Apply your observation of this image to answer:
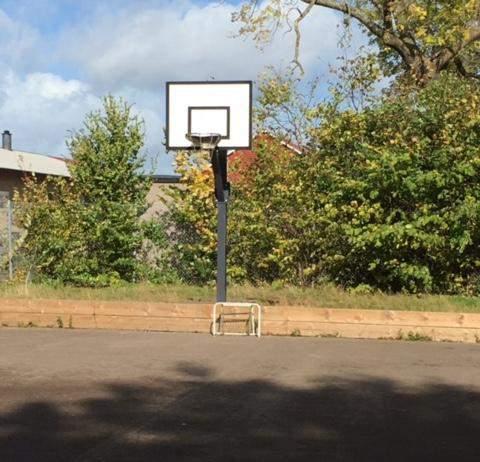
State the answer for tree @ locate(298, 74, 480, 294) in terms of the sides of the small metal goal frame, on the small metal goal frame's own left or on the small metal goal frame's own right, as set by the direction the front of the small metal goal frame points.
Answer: on the small metal goal frame's own left

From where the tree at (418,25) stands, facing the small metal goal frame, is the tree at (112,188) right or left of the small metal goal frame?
right

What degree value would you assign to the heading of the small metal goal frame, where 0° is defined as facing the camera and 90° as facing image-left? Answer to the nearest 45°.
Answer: approximately 0°

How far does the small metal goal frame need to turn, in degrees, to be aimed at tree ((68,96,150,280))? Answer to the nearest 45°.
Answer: approximately 135° to its right

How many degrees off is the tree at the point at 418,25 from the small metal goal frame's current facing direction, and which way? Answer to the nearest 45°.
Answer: approximately 135° to its left
